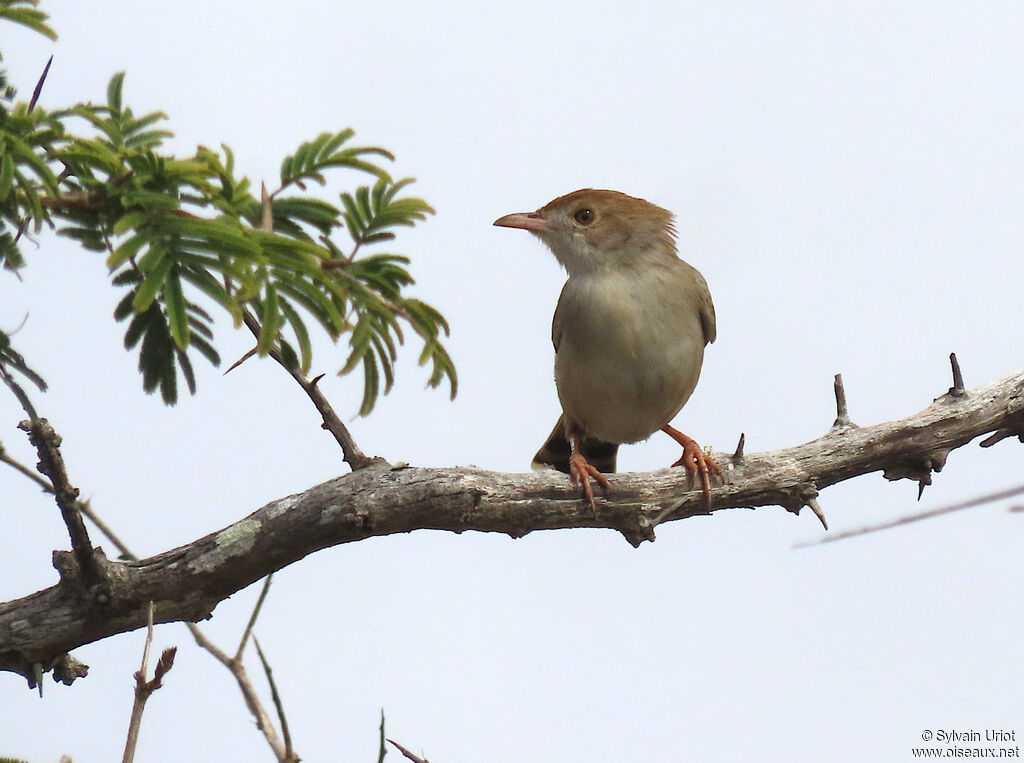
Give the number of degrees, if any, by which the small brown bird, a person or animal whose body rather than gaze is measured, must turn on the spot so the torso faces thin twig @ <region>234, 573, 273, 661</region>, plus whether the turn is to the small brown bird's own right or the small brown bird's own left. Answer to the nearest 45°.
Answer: approximately 45° to the small brown bird's own right

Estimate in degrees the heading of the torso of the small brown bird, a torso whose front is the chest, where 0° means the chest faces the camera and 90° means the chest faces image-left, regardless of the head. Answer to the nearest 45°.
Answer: approximately 0°

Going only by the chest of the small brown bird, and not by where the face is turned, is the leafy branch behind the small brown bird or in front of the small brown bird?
in front

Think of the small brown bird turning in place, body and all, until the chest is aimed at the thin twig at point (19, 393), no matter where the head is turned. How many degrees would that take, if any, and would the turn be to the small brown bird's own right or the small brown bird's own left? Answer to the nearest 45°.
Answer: approximately 45° to the small brown bird's own right
